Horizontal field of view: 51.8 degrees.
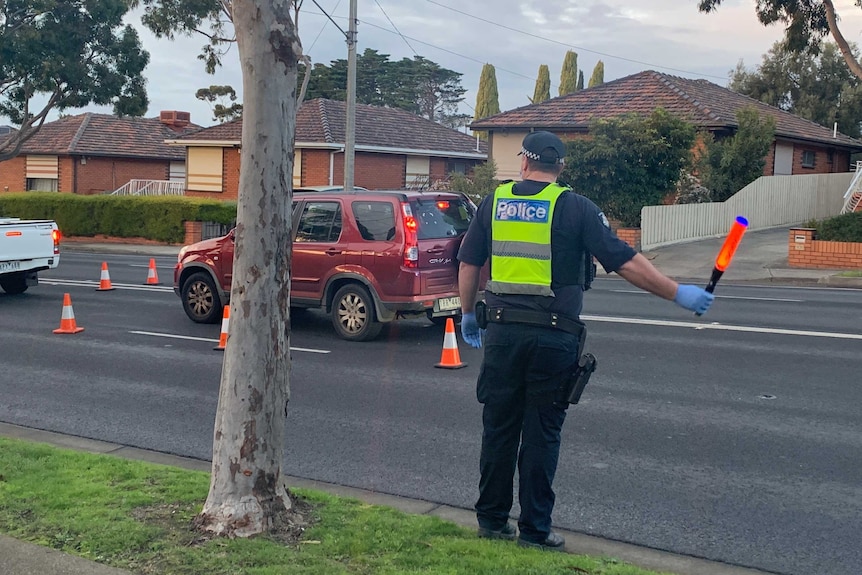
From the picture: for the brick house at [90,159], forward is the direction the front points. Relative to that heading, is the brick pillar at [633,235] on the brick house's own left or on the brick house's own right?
on the brick house's own left

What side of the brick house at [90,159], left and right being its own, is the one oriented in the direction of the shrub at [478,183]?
left

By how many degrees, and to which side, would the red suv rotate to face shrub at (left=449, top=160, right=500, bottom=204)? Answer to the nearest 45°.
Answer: approximately 45° to its right

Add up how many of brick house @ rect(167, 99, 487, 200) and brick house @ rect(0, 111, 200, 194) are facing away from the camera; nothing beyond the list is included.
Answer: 0

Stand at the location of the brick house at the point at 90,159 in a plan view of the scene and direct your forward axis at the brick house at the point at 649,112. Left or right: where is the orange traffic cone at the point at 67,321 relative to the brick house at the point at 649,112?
right

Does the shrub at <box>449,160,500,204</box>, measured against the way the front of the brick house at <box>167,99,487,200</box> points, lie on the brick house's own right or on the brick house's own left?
on the brick house's own left

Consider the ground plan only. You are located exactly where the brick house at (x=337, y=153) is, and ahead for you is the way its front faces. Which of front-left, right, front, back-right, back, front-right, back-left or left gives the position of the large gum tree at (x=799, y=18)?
left

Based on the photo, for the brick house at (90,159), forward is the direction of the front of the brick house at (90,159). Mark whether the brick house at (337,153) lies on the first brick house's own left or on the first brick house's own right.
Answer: on the first brick house's own left

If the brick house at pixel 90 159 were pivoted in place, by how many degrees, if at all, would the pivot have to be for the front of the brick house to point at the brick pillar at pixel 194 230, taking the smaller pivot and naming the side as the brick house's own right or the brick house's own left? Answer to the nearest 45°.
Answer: approximately 45° to the brick house's own left

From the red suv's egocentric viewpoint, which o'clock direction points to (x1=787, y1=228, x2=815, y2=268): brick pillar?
The brick pillar is roughly at 3 o'clock from the red suv.

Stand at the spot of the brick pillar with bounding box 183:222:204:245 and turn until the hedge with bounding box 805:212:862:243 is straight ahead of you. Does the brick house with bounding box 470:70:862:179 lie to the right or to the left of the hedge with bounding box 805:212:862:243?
left

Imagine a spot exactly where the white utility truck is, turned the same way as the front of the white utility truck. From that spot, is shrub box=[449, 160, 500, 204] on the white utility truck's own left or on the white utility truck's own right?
on the white utility truck's own right

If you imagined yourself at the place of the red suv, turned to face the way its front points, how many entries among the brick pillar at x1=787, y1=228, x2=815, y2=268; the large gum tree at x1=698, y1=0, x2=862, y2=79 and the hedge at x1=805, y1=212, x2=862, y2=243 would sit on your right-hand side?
3

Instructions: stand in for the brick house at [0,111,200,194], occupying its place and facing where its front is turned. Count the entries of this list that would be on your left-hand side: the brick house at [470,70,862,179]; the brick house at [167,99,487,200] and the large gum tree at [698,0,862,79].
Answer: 3

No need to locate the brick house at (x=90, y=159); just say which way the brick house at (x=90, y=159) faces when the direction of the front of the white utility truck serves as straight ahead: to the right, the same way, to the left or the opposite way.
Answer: to the left

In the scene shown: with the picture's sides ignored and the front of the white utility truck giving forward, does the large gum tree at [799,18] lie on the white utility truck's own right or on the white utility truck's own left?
on the white utility truck's own right

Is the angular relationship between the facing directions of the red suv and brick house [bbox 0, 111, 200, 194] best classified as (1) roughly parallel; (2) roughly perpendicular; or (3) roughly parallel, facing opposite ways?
roughly perpendicular
